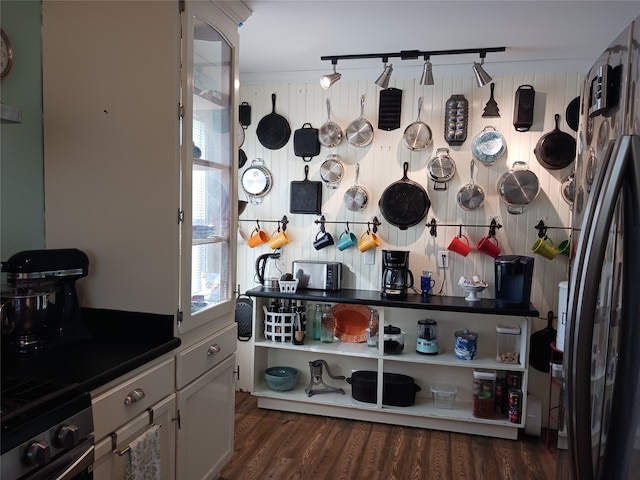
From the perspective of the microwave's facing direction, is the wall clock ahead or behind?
ahead

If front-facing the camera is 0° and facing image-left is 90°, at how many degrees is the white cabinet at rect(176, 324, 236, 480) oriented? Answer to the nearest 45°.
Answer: approximately 315°

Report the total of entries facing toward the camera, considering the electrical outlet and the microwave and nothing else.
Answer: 2

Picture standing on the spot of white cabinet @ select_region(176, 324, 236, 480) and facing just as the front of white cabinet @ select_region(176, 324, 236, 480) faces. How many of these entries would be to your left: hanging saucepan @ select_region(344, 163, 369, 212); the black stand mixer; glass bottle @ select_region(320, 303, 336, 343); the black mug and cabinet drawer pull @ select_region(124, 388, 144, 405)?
3

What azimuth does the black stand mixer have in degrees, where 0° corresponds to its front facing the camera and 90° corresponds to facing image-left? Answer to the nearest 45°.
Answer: approximately 45°

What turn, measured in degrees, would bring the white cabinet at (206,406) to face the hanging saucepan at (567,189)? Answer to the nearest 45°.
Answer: approximately 45° to its left

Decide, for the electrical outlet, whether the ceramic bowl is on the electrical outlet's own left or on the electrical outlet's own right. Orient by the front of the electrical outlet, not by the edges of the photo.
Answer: on the electrical outlet's own right

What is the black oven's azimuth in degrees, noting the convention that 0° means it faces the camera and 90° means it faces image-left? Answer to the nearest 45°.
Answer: approximately 315°

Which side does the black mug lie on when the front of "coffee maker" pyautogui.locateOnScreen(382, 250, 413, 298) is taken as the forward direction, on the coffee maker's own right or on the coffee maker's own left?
on the coffee maker's own right

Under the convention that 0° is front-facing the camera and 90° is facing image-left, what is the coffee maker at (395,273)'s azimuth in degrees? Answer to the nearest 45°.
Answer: approximately 0°

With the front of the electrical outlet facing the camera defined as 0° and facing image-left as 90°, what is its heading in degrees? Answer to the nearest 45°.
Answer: approximately 0°

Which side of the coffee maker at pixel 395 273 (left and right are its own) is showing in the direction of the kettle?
right
